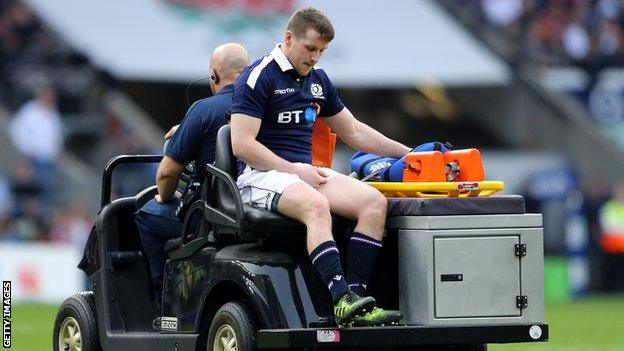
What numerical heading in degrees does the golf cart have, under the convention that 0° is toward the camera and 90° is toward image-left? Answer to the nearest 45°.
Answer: approximately 90°
